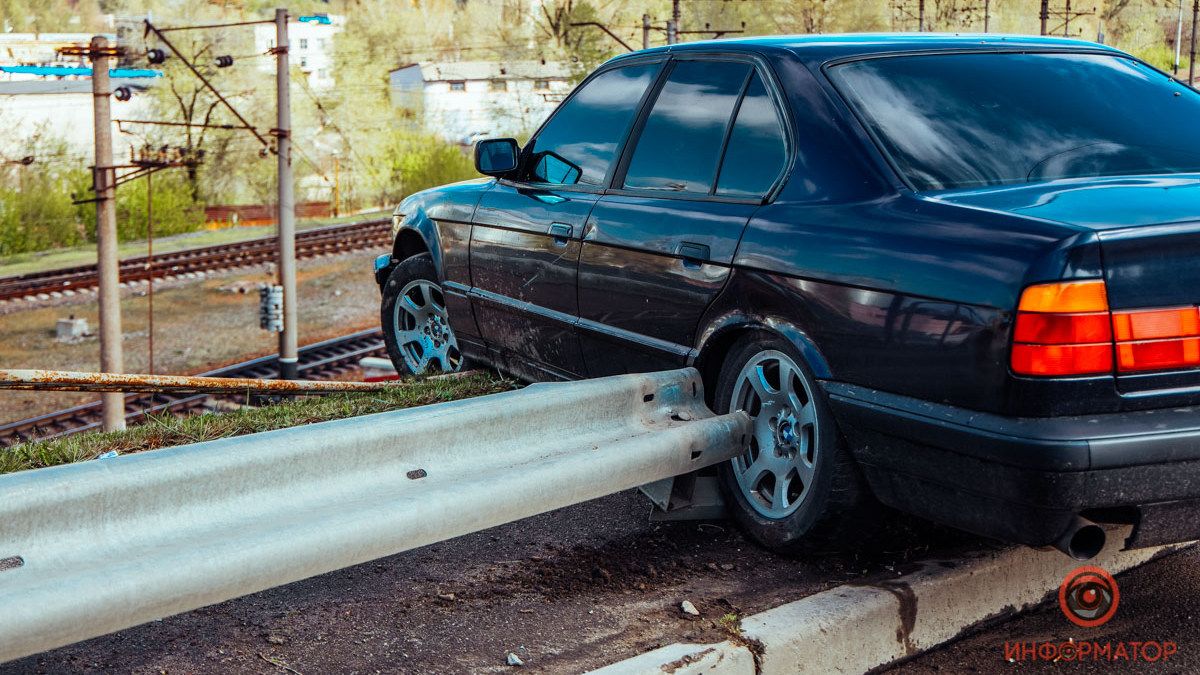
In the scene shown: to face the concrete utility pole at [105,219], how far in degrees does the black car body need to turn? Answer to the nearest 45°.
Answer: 0° — it already faces it

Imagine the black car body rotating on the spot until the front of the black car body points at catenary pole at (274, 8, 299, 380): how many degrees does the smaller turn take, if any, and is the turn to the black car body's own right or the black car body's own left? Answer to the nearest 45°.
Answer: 0° — it already faces it

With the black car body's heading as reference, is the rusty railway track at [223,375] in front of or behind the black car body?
in front

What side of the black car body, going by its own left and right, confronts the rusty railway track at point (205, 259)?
front

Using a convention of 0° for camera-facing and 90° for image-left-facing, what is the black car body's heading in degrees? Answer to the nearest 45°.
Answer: approximately 135°
